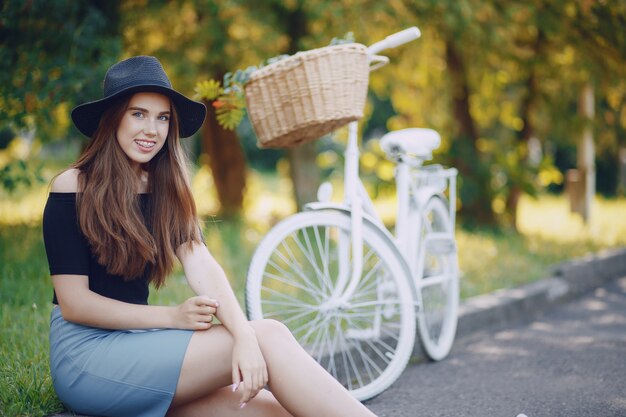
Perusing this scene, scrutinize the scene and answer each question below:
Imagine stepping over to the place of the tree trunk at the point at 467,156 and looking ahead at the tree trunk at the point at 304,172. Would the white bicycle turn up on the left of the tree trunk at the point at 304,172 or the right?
left

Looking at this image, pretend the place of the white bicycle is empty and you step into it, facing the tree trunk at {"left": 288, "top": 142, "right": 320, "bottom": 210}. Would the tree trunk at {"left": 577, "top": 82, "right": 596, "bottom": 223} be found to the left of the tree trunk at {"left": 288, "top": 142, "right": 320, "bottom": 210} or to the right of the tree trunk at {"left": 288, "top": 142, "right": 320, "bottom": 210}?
right

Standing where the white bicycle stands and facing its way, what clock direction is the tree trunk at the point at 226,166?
The tree trunk is roughly at 4 o'clock from the white bicycle.

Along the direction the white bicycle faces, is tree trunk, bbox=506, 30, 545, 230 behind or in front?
behind

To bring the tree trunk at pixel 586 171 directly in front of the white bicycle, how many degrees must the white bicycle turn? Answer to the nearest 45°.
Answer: approximately 180°

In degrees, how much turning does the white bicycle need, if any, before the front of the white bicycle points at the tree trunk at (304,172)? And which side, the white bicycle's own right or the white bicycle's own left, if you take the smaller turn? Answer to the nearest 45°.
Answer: approximately 135° to the white bicycle's own right
